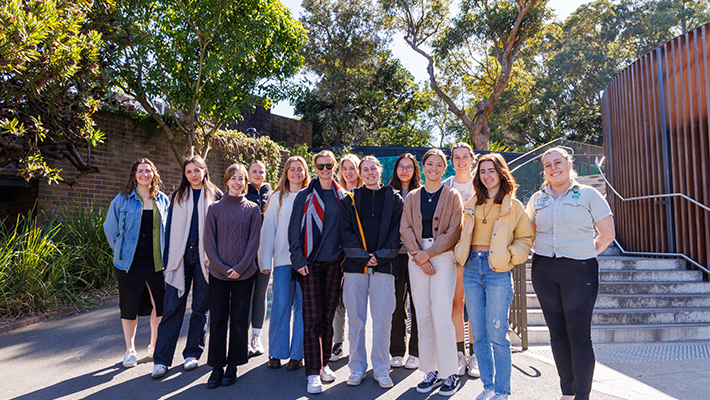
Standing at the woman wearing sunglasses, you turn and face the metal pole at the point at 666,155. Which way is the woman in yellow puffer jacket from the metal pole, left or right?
right

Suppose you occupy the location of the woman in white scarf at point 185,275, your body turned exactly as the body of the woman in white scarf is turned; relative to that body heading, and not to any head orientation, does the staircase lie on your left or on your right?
on your left

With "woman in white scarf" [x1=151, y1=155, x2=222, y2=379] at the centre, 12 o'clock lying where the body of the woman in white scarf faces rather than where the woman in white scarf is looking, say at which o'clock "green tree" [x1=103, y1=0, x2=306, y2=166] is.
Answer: The green tree is roughly at 6 o'clock from the woman in white scarf.

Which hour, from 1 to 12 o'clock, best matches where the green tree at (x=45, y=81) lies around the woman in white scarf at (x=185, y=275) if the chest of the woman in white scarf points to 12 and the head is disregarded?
The green tree is roughly at 5 o'clock from the woman in white scarf.

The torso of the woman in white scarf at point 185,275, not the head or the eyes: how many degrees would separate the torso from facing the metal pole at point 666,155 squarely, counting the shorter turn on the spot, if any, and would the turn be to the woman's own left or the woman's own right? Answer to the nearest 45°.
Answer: approximately 90° to the woman's own left

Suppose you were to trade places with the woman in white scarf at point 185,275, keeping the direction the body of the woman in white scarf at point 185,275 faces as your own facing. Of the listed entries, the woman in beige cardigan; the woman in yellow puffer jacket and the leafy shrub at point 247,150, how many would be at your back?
1

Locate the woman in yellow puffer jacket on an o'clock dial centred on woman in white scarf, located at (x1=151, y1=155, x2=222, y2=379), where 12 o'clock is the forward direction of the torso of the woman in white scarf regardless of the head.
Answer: The woman in yellow puffer jacket is roughly at 10 o'clock from the woman in white scarf.

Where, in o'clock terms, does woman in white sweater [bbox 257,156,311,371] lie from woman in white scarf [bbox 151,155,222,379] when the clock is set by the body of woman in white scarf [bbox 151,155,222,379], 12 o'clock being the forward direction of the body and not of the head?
woman in white sweater [bbox 257,156,311,371] is roughly at 10 o'clock from woman in white scarf [bbox 151,155,222,379].
